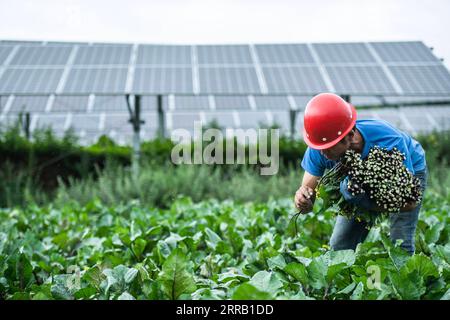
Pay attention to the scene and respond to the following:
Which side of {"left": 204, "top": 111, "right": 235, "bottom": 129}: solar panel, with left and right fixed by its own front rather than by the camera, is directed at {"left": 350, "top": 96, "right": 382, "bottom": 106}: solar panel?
left

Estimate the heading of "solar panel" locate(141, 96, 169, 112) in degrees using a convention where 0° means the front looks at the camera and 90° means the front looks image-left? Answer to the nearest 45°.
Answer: approximately 0°

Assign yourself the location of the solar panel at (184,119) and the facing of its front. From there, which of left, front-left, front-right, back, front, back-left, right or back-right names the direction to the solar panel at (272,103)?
left

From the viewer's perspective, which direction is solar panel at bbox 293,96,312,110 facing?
toward the camera

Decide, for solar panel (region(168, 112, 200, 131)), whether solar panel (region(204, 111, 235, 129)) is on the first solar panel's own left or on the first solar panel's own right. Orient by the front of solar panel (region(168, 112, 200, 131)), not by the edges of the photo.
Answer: on the first solar panel's own left

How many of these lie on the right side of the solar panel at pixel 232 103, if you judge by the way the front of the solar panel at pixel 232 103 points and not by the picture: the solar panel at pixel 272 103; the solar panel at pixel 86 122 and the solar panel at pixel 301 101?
1

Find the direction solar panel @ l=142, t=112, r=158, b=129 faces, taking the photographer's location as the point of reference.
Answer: facing the viewer

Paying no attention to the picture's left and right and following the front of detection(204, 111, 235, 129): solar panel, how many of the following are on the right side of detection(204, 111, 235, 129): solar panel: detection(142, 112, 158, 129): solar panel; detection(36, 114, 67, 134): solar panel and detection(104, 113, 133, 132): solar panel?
3

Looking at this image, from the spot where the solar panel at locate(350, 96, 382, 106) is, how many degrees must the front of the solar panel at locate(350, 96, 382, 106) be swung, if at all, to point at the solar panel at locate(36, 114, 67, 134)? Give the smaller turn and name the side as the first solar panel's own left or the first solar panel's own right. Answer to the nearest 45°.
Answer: approximately 90° to the first solar panel's own right

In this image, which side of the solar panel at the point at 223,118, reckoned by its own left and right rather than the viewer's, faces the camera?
front

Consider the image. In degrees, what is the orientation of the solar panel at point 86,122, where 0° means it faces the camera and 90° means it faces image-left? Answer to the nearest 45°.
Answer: approximately 0°

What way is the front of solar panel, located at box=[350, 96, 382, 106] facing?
toward the camera

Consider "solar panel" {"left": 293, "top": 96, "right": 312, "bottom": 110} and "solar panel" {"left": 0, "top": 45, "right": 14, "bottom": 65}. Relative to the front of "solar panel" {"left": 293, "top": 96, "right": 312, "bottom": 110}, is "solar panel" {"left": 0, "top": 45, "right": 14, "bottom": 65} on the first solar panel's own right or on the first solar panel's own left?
on the first solar panel's own right
